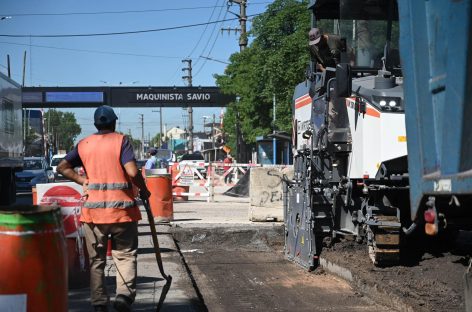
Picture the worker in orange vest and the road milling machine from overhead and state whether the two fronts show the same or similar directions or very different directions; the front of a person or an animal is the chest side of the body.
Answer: very different directions

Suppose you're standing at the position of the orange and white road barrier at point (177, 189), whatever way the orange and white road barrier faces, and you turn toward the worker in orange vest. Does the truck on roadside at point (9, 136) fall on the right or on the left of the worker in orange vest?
right

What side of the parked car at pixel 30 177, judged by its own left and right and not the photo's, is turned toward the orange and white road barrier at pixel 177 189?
left

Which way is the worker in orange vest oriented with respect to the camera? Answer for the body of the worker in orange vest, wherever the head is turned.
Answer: away from the camera

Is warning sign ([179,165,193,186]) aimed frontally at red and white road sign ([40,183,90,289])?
yes

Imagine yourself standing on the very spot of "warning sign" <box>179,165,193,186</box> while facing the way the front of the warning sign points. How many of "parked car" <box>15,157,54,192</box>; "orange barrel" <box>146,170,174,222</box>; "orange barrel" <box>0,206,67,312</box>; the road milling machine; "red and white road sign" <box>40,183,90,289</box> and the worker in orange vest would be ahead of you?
5

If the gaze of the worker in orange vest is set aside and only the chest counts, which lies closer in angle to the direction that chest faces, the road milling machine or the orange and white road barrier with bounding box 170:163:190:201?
the orange and white road barrier

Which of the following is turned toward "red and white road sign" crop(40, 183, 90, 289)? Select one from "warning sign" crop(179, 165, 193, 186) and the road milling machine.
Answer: the warning sign
